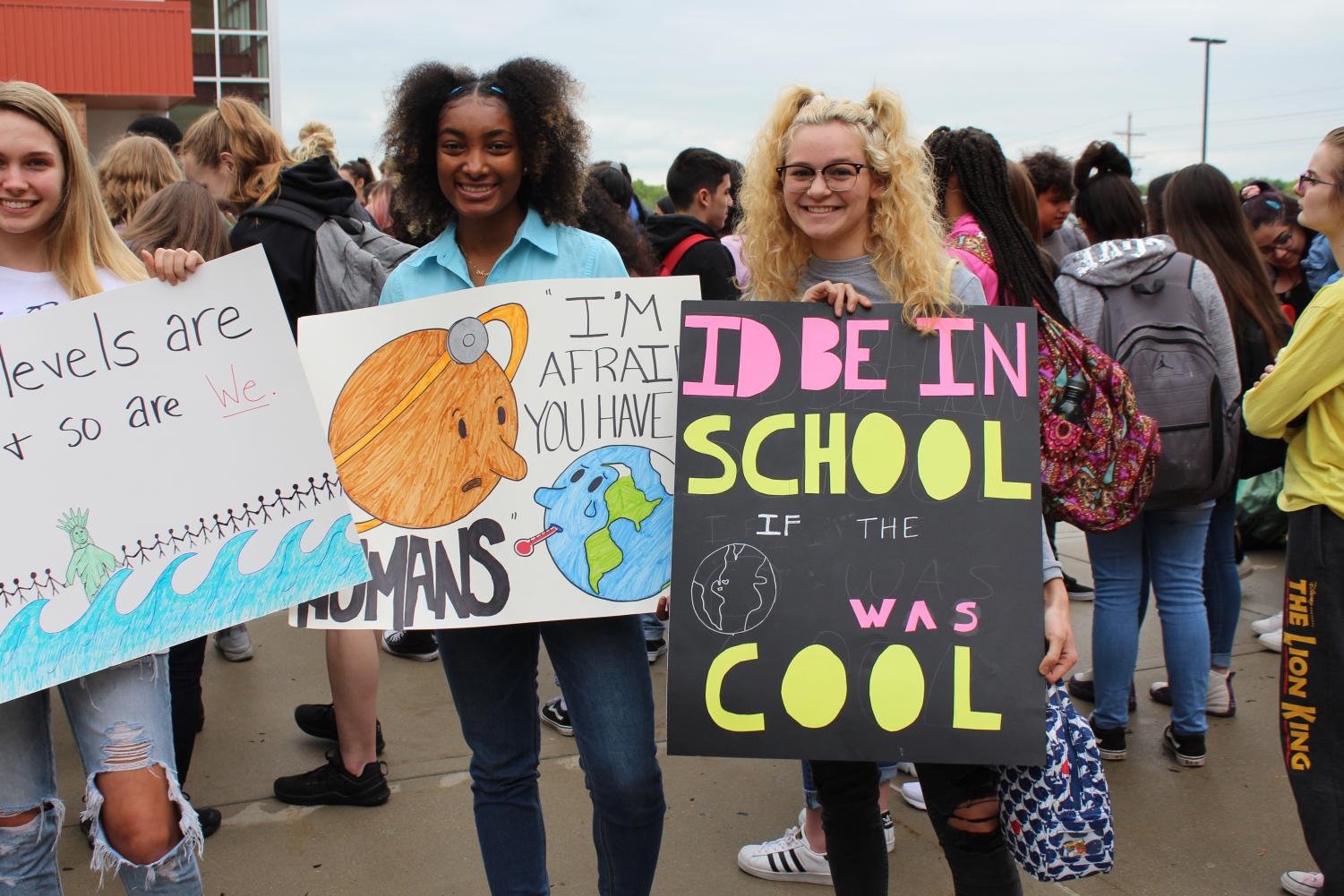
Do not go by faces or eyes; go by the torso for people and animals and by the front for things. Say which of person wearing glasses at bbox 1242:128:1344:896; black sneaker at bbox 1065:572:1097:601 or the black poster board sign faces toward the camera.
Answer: the black poster board sign

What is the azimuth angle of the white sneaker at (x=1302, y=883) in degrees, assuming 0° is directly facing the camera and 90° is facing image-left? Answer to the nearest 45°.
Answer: approximately 90°

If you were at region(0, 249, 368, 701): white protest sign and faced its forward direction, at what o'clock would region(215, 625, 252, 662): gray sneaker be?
The gray sneaker is roughly at 6 o'clock from the white protest sign.

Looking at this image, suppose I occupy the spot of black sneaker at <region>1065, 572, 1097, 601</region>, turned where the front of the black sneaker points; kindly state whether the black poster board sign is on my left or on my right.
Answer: on my right

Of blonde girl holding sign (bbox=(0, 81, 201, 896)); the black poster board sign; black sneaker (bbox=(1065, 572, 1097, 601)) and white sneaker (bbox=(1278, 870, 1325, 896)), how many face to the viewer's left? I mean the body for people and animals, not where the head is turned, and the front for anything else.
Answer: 1

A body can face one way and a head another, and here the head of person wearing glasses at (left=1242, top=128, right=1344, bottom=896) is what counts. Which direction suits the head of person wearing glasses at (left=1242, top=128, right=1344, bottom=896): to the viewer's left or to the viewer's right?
to the viewer's left

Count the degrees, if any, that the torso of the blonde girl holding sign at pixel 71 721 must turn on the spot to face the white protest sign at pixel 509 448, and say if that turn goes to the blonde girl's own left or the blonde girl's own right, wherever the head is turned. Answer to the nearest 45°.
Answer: approximately 90° to the blonde girl's own left

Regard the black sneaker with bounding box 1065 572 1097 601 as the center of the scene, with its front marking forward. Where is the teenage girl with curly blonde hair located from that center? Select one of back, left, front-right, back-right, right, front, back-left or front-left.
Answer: right

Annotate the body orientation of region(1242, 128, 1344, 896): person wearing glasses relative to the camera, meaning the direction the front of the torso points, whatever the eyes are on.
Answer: to the viewer's left

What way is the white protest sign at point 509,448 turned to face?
toward the camera
